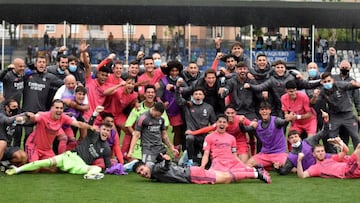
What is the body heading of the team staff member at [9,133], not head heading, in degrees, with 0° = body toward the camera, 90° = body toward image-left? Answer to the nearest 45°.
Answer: approximately 315°

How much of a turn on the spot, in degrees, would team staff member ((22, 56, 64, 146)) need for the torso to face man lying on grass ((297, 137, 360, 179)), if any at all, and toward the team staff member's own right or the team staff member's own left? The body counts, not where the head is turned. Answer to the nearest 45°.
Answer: approximately 45° to the team staff member's own left

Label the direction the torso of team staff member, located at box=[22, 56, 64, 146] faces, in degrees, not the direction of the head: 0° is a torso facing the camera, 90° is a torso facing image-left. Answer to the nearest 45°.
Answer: approximately 0°
